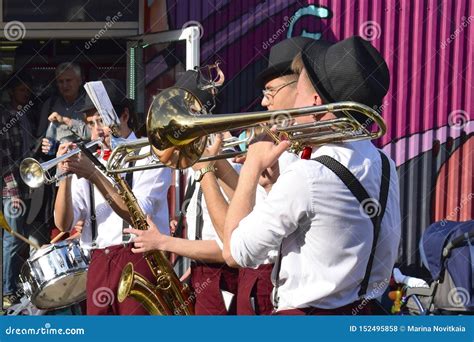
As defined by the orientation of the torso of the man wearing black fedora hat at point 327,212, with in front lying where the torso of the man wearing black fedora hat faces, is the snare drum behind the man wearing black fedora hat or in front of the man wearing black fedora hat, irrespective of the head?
in front

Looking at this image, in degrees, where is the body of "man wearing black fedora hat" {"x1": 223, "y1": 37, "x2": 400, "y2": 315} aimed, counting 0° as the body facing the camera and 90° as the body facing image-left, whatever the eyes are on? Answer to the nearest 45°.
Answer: approximately 135°

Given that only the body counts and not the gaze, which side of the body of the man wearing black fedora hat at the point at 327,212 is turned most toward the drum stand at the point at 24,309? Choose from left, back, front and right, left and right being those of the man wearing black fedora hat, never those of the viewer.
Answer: front
